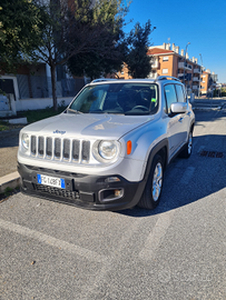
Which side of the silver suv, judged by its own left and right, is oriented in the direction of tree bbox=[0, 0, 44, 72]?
right

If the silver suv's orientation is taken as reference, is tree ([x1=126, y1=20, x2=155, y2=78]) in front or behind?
behind

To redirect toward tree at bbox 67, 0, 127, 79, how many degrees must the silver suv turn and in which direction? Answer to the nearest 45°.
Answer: approximately 135° to its right

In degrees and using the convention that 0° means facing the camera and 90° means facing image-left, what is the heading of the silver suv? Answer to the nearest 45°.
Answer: approximately 45°

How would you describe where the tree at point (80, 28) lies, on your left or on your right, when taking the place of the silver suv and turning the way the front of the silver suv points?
on your right
